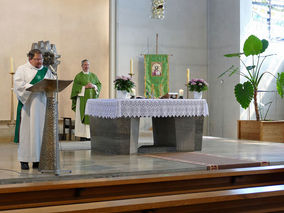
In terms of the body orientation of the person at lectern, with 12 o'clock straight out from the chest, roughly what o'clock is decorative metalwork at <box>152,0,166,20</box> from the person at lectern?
The decorative metalwork is roughly at 9 o'clock from the person at lectern.

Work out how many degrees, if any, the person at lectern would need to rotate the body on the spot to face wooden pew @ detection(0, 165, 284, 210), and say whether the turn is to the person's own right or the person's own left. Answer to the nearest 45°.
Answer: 0° — they already face it

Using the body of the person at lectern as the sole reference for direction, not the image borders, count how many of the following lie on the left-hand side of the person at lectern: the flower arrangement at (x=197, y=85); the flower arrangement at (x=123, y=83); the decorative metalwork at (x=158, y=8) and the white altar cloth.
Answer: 4

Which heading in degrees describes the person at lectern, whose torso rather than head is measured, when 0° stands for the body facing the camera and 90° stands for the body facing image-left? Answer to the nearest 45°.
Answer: approximately 315°

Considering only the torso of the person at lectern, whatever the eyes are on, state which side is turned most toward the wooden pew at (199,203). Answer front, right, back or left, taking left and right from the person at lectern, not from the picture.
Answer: front

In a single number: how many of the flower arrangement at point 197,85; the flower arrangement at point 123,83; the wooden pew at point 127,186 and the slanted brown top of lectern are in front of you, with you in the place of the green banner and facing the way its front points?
4

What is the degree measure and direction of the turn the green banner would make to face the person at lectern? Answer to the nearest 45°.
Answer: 0° — it already faces them

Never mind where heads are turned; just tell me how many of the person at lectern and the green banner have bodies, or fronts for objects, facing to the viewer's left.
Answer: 0

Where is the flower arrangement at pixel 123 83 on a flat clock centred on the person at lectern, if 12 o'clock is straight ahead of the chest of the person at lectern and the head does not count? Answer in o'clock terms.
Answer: The flower arrangement is roughly at 9 o'clock from the person at lectern.
